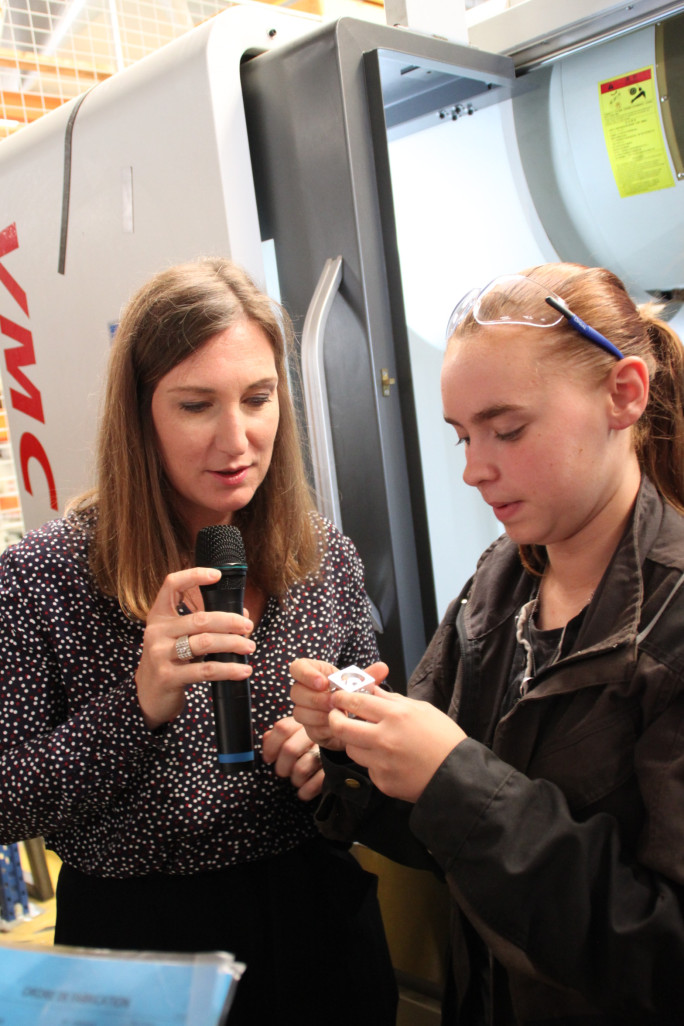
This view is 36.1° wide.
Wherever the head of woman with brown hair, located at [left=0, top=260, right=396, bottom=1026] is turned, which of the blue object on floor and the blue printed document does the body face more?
the blue printed document

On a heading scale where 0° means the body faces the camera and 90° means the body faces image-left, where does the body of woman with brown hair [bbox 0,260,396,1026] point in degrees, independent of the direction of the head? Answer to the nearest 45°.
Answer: approximately 315°

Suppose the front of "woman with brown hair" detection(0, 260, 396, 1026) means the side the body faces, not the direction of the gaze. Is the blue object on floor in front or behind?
behind

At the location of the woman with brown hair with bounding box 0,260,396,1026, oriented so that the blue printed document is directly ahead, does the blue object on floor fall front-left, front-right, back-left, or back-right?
back-right

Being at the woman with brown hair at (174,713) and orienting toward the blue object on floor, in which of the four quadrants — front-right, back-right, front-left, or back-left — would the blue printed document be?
back-left

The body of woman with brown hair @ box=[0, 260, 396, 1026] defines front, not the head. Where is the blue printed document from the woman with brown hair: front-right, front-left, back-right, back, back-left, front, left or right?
front-right
